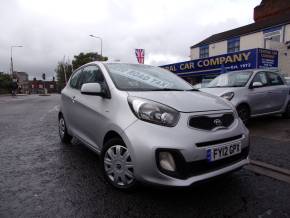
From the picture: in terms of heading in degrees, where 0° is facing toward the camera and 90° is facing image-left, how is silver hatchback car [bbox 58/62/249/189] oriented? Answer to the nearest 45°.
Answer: approximately 315°

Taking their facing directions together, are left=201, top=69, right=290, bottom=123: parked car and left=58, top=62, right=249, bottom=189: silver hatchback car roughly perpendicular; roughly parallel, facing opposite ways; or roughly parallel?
roughly perpendicular

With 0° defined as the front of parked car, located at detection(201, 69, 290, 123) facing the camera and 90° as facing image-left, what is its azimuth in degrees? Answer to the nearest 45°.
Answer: approximately 45°

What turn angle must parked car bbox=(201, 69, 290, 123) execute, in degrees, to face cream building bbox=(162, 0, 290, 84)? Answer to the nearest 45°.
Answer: approximately 135° to its right

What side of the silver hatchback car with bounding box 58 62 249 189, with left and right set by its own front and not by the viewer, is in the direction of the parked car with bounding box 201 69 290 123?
left

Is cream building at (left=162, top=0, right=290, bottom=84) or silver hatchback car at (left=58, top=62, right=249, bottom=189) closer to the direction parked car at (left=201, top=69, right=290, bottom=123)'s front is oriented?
the silver hatchback car

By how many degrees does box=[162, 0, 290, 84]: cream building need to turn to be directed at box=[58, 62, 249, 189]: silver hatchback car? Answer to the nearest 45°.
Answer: approximately 45° to its left

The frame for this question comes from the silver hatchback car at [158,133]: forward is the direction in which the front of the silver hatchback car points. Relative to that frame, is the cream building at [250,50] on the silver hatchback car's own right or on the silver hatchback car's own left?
on the silver hatchback car's own left

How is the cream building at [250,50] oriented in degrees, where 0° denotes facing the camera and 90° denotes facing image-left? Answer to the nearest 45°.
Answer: approximately 45°
